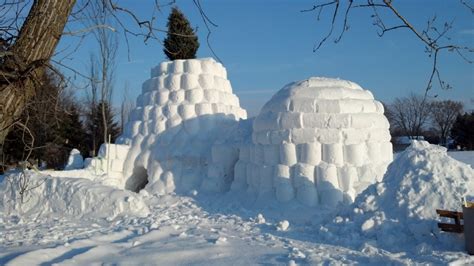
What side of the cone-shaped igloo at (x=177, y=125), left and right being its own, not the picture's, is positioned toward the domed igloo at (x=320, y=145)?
left

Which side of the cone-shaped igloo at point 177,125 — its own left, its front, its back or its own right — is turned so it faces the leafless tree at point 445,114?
back

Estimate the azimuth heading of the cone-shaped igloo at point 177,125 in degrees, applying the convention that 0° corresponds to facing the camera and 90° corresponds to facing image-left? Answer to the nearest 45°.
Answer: approximately 45°

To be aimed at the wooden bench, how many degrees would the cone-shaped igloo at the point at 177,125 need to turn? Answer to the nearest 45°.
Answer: approximately 90° to its left

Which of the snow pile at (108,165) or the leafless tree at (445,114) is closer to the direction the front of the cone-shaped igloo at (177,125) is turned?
the snow pile

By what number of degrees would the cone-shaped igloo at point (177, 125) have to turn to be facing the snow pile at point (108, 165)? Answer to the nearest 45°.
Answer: approximately 45° to its right

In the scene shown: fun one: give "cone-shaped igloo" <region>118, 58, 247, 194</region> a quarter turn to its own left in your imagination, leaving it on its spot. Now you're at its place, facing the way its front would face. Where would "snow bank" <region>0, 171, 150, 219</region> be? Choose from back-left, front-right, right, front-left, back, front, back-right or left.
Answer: right

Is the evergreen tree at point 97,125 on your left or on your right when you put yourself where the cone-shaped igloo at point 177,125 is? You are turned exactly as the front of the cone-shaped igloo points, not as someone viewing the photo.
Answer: on your right

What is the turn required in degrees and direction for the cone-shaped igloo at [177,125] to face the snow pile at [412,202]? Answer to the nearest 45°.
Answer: approximately 90° to its left
